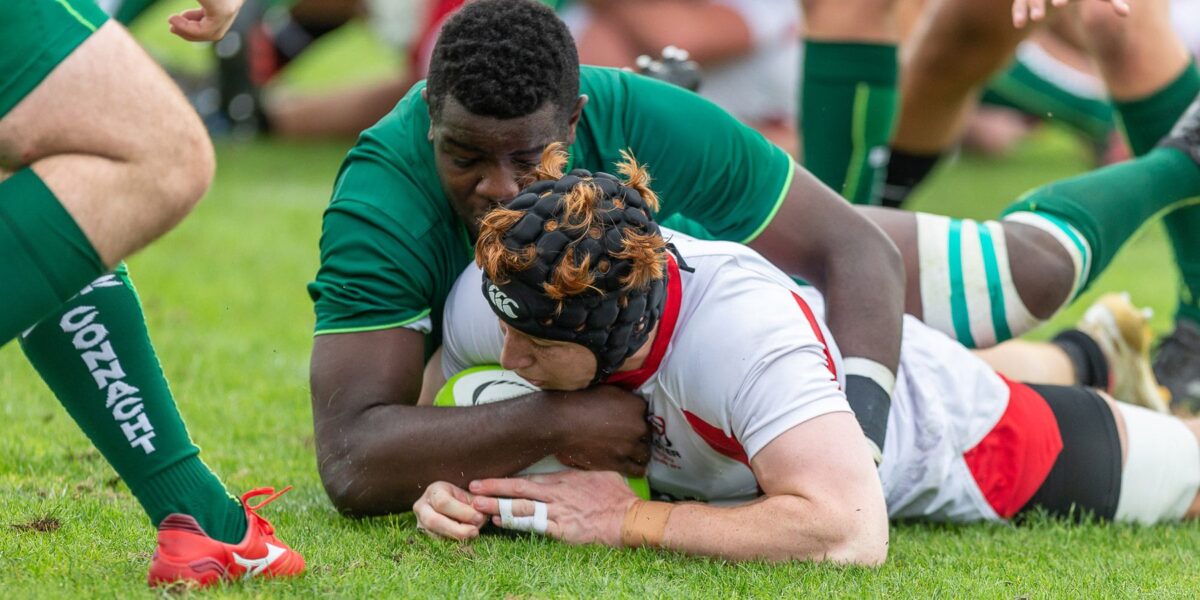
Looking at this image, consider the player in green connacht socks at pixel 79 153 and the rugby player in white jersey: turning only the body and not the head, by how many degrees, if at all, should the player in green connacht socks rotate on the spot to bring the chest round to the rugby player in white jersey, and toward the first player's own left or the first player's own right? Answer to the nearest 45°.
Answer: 0° — they already face them

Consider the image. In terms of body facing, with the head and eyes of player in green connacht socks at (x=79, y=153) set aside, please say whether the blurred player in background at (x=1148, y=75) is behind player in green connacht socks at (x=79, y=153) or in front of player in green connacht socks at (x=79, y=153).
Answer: in front

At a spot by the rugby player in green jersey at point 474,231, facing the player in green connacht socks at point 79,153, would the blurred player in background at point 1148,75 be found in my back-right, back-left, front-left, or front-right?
back-right

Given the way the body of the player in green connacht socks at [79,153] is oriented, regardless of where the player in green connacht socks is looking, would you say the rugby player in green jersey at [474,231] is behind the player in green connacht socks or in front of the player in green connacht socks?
in front

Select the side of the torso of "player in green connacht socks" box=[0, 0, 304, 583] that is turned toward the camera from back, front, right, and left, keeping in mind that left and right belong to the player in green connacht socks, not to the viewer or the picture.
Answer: right

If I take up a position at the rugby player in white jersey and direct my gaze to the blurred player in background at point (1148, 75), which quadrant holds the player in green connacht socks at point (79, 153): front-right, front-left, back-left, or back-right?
back-left
